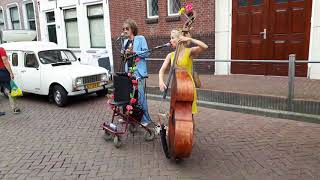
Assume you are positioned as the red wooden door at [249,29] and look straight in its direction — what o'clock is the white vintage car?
The white vintage car is roughly at 2 o'clock from the red wooden door.

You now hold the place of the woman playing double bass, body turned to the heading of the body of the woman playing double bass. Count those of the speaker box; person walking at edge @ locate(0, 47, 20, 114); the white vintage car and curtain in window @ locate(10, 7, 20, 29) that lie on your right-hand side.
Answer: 4

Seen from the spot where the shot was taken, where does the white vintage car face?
facing the viewer and to the right of the viewer

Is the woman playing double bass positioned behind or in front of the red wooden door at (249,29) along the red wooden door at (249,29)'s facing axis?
in front

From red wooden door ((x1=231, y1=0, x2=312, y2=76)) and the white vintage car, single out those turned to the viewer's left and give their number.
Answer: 0

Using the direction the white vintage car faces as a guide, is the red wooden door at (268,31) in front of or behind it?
in front

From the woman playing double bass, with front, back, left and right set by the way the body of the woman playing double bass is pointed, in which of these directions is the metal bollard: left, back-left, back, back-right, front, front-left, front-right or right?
back

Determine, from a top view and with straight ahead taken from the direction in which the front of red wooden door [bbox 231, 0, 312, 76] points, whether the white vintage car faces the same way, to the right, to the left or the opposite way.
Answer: to the left

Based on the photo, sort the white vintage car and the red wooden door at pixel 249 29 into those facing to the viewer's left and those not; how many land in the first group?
0

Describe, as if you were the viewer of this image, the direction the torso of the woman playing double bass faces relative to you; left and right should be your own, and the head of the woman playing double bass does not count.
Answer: facing the viewer and to the left of the viewer

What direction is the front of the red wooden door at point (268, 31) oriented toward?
toward the camera

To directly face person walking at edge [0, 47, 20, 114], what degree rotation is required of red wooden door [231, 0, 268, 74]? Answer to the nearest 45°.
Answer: approximately 45° to its right

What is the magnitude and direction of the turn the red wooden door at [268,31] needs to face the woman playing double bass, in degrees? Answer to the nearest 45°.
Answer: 0° — it already faces them

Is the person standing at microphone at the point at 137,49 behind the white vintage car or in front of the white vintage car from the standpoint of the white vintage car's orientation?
in front
